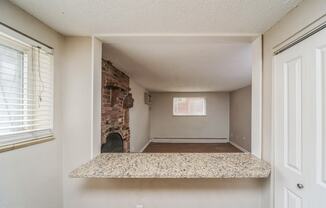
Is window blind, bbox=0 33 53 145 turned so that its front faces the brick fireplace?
no

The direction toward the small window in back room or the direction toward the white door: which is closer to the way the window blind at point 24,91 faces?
the white door

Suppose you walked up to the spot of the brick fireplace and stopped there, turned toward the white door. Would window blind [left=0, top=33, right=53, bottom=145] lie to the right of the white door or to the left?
right

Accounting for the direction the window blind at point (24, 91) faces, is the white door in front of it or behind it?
in front

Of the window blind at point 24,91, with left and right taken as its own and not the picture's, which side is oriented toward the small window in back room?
left

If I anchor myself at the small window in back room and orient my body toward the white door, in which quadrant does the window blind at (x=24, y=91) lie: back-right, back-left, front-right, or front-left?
front-right

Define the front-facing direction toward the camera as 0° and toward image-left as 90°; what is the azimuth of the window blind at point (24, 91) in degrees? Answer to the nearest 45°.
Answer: approximately 315°
